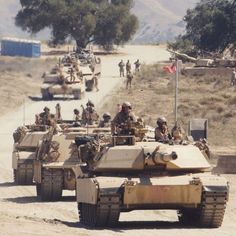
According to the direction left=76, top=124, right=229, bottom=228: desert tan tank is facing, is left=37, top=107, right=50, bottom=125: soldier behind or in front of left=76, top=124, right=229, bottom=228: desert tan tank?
behind

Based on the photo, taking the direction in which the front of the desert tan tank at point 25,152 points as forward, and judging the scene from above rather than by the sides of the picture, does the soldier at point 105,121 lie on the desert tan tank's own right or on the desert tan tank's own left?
on the desert tan tank's own left

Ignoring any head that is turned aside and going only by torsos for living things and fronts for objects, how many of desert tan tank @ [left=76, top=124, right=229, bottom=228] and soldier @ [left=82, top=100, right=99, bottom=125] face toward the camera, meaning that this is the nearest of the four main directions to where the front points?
2

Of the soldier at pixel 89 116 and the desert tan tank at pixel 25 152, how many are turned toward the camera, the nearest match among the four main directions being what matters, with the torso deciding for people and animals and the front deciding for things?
2

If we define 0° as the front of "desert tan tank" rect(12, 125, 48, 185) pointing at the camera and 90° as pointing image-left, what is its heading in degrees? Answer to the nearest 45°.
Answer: approximately 0°
